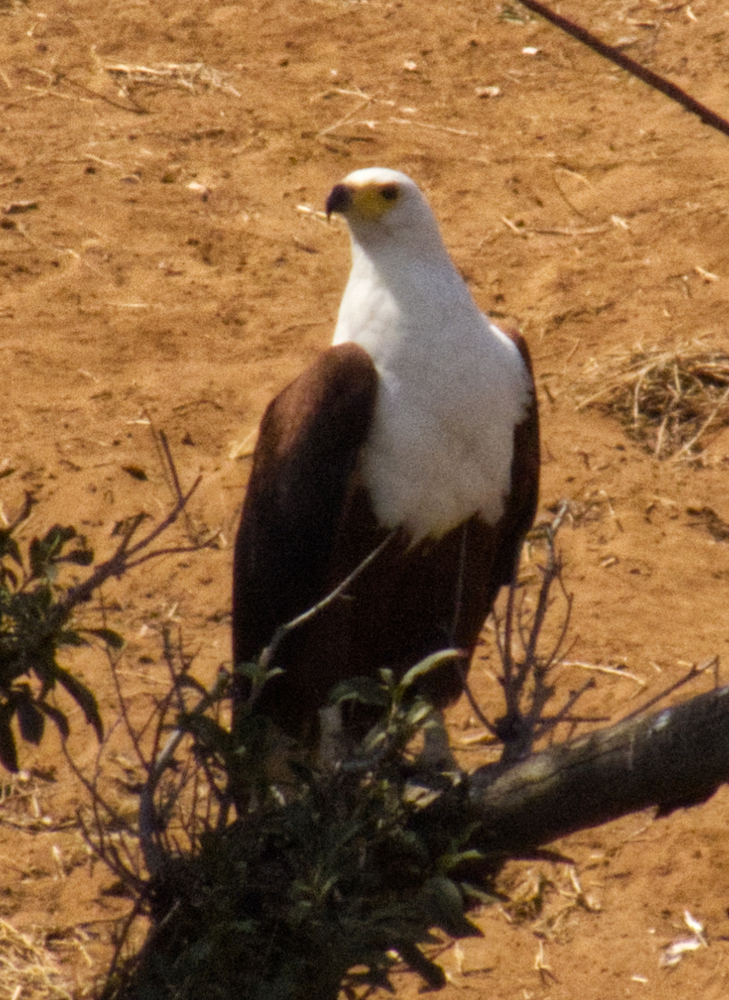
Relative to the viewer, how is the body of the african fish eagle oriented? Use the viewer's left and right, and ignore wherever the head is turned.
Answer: facing the viewer and to the right of the viewer

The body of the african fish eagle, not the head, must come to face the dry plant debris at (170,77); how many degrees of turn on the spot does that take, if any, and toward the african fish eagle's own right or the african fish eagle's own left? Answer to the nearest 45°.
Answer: approximately 135° to the african fish eagle's own left

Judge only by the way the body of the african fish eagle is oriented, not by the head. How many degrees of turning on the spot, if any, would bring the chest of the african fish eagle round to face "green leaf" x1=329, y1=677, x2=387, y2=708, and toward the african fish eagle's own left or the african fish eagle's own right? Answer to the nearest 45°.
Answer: approximately 45° to the african fish eagle's own right
